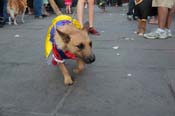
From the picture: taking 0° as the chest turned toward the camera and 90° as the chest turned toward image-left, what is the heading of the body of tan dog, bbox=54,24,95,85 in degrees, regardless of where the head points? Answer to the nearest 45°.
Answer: approximately 315°
